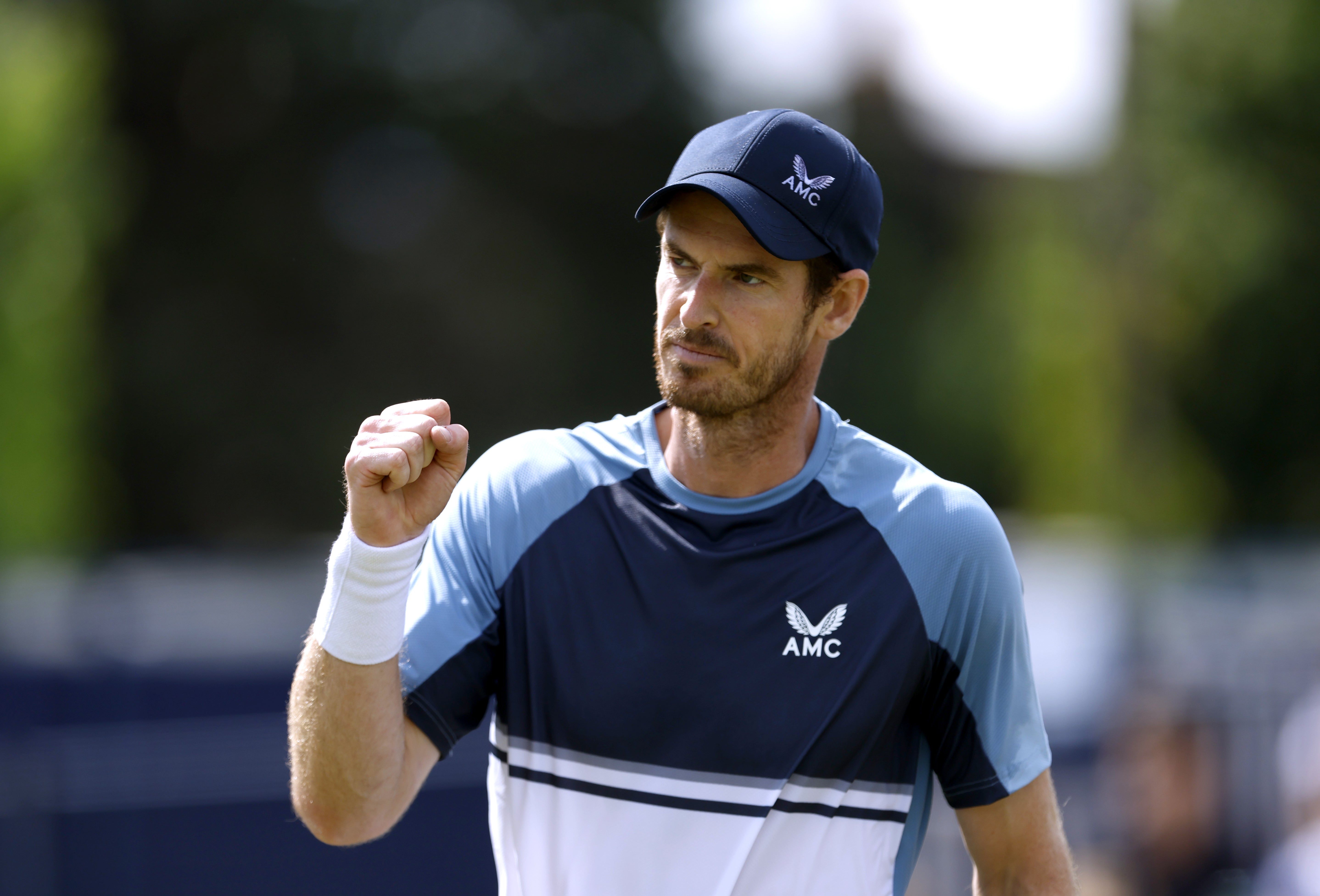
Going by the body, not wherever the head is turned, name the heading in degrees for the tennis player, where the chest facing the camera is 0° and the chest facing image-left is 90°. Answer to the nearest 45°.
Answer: approximately 0°
